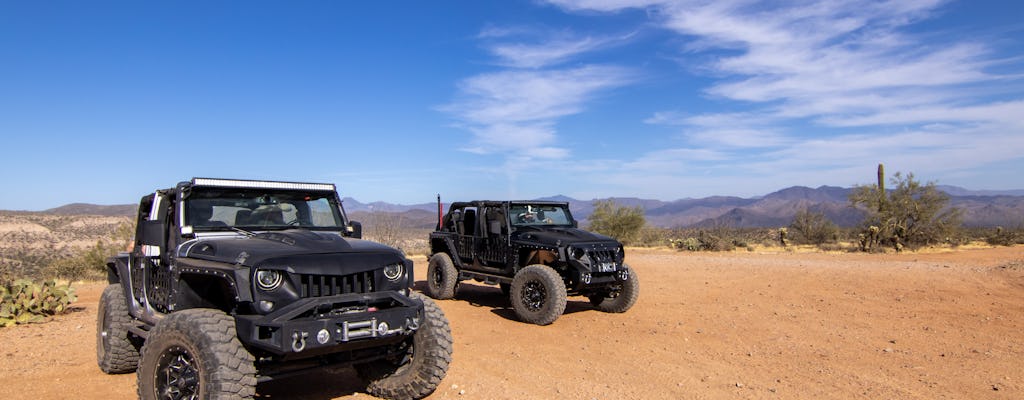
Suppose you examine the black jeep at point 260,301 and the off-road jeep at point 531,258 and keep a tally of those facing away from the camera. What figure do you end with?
0

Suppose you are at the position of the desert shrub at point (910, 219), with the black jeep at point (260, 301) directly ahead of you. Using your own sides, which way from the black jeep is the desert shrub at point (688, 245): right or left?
right

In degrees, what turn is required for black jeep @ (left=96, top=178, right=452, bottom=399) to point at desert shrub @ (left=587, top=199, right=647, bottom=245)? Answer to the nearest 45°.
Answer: approximately 90° to its left

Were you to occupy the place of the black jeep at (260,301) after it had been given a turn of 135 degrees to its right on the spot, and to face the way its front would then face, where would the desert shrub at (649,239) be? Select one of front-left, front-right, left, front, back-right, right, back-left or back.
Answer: back-right

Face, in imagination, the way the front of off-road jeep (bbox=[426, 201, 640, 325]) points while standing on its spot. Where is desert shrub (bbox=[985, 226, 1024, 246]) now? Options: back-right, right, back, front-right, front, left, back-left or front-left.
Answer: left

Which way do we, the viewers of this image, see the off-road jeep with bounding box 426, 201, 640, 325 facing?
facing the viewer and to the right of the viewer

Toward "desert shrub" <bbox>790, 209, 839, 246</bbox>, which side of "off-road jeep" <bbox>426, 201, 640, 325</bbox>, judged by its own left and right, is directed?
left

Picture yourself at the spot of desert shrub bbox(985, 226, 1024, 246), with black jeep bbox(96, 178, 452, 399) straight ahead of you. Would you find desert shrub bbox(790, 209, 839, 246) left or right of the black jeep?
right

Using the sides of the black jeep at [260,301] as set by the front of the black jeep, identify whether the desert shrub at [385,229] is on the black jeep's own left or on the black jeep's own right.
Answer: on the black jeep's own left

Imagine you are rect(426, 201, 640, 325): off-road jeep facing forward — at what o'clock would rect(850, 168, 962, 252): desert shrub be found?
The desert shrub is roughly at 9 o'clock from the off-road jeep.

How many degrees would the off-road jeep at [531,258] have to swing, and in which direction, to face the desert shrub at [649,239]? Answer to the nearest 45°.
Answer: approximately 135° to its left
